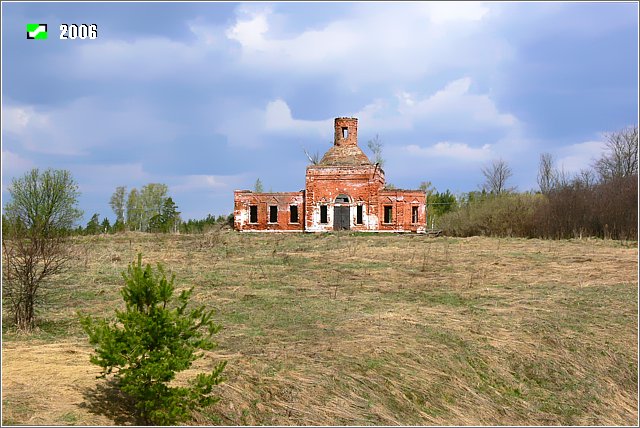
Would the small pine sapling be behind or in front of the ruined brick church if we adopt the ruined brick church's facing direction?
in front

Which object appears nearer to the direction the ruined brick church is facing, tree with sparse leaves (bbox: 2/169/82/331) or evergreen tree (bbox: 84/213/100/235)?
the tree with sparse leaves

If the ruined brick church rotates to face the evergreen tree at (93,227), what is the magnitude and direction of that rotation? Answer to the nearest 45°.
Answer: approximately 90° to its right

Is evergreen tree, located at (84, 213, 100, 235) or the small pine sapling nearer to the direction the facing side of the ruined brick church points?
the small pine sapling

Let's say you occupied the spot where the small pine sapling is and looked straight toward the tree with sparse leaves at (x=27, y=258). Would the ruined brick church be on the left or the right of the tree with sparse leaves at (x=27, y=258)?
right

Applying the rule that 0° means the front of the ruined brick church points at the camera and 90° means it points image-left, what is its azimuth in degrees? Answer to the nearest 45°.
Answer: approximately 0°

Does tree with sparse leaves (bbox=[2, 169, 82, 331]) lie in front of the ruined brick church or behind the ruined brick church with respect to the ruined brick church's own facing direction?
in front
